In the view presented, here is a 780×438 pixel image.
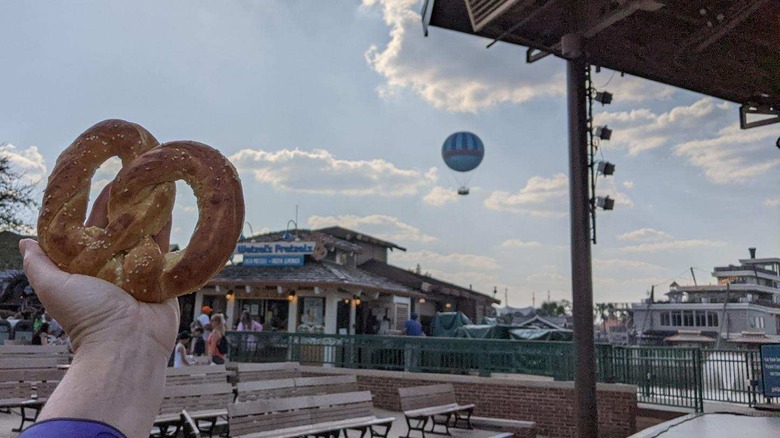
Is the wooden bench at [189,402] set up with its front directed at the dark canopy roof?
no

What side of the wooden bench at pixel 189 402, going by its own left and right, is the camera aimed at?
front

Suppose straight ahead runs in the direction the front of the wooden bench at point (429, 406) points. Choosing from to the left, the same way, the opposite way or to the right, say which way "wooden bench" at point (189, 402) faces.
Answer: the same way

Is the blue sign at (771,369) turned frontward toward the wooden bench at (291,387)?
no

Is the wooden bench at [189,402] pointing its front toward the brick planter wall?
no

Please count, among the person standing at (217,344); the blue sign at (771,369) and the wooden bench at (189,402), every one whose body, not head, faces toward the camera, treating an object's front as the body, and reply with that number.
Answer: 2

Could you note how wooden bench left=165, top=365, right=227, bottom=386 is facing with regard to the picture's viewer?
facing the viewer
